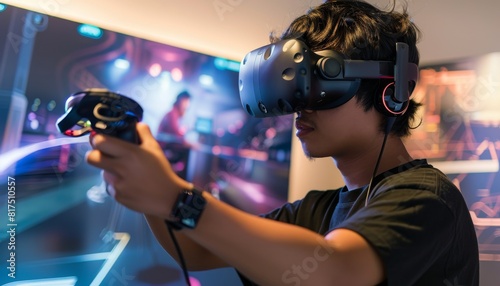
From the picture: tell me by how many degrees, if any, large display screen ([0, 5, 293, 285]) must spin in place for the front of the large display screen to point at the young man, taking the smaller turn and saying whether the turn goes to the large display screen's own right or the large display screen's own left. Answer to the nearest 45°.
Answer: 0° — it already faces them

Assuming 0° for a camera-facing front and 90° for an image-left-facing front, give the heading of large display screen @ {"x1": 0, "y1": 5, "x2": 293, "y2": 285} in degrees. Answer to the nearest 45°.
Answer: approximately 315°

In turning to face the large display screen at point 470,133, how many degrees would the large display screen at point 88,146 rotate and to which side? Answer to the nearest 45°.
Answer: approximately 45° to its left

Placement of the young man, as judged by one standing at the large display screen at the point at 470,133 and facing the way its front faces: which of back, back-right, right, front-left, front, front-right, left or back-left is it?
front-left

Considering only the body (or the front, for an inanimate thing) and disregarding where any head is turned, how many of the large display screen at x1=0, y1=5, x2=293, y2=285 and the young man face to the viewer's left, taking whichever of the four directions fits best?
1

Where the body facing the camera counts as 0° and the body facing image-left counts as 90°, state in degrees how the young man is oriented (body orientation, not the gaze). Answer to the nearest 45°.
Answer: approximately 90°

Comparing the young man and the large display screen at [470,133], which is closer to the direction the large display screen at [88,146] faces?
the young man

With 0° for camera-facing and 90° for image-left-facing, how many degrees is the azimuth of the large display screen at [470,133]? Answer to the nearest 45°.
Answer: approximately 45°

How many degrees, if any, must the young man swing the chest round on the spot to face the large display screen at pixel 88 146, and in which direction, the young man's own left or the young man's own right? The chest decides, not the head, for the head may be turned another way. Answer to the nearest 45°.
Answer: approximately 45° to the young man's own right
